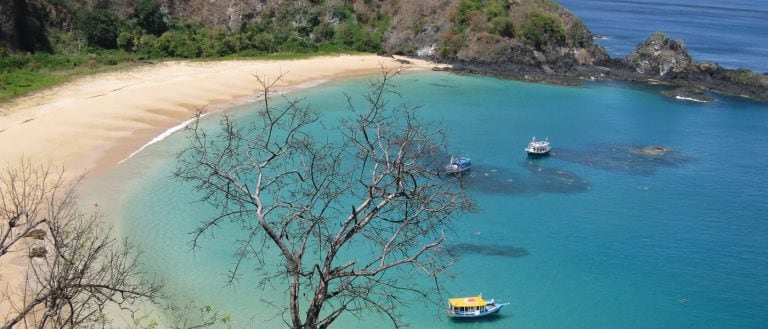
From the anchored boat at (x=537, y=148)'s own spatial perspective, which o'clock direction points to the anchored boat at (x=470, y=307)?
the anchored boat at (x=470, y=307) is roughly at 3 o'clock from the anchored boat at (x=537, y=148).

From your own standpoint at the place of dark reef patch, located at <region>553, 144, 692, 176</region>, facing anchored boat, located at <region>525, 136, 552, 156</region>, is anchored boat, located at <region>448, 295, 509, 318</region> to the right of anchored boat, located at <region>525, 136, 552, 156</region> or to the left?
left

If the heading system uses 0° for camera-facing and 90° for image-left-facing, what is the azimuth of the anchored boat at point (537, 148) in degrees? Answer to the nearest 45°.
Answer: approximately 270°

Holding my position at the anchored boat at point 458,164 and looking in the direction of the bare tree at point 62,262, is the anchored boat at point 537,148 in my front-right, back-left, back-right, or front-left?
back-left

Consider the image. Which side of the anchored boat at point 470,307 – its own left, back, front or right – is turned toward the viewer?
right

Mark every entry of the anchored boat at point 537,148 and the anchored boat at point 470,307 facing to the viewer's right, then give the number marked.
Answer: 2

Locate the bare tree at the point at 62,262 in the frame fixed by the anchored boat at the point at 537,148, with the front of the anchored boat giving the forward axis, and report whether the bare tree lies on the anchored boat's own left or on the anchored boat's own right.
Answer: on the anchored boat's own right

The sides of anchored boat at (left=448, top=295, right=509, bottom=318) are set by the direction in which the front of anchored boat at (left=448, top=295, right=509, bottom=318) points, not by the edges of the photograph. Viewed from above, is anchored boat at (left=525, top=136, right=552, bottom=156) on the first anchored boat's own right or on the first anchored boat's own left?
on the first anchored boat's own left
